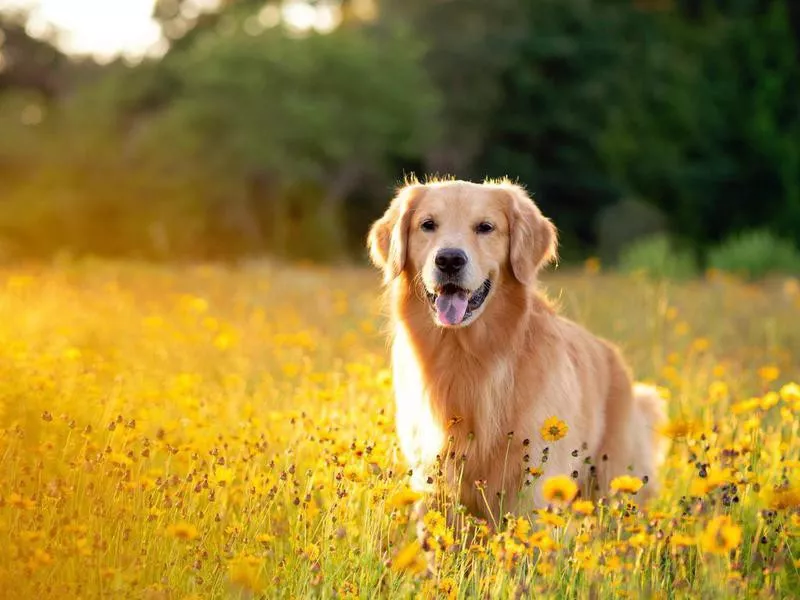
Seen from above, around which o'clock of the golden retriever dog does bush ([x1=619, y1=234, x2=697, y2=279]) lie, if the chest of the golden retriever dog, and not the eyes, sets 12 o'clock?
The bush is roughly at 5 o'clock from the golden retriever dog.

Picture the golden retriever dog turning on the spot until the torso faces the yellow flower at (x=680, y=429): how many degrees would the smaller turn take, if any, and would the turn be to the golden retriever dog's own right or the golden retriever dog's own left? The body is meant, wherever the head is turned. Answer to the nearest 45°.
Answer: approximately 90° to the golden retriever dog's own left

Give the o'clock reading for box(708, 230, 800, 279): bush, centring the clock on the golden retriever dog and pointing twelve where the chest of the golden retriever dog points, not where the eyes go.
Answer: The bush is roughly at 5 o'clock from the golden retriever dog.

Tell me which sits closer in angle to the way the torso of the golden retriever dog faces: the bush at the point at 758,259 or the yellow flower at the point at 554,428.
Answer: the yellow flower

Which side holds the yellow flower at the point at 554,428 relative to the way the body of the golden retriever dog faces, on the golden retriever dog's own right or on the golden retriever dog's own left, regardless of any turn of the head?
on the golden retriever dog's own left

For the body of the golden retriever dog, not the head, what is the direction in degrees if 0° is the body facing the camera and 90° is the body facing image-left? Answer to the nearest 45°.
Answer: approximately 45°

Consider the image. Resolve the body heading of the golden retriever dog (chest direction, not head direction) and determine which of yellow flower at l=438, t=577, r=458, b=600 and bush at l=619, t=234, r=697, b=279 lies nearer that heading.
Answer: the yellow flower

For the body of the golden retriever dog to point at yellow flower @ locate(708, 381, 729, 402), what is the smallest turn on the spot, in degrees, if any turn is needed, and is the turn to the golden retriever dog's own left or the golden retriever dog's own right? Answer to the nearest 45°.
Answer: approximately 180°
